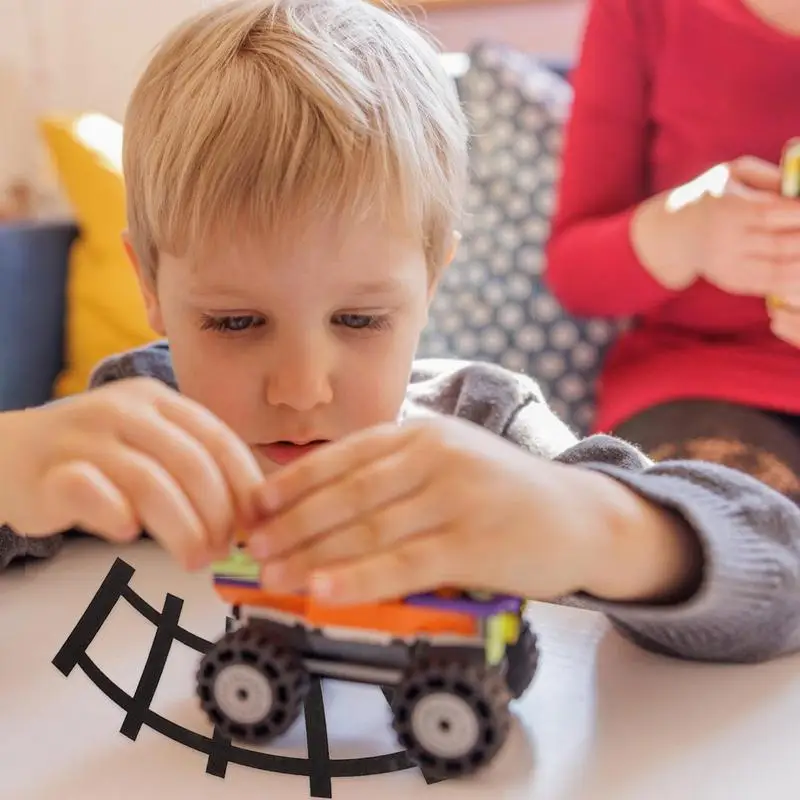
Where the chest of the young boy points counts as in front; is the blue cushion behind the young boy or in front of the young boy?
behind

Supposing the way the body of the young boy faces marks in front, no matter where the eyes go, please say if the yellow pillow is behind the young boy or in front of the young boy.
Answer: behind

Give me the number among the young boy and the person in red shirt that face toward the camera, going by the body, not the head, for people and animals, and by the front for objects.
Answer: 2

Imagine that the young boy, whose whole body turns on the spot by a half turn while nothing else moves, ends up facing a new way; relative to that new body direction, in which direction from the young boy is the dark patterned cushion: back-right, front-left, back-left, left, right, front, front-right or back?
front

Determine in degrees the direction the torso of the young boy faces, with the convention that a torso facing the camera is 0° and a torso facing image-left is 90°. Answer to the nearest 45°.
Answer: approximately 0°
